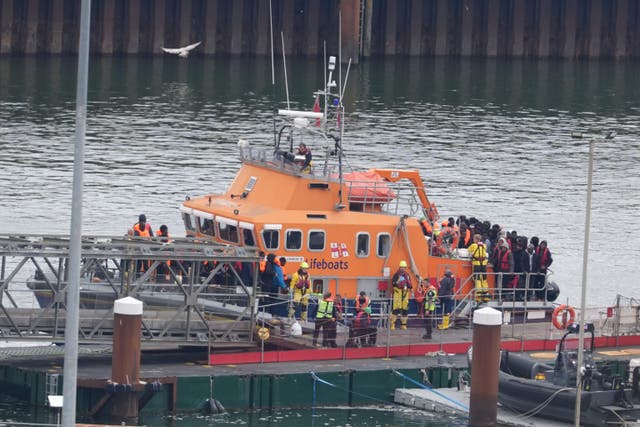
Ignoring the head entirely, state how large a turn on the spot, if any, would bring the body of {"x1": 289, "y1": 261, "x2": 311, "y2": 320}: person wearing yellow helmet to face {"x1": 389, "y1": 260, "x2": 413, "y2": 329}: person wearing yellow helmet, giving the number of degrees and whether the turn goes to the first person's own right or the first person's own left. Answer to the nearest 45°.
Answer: approximately 45° to the first person's own left

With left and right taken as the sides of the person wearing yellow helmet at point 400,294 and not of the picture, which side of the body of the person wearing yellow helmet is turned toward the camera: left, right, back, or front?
front

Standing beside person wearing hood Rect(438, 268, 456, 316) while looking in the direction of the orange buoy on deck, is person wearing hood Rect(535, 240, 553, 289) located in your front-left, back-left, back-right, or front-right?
front-left

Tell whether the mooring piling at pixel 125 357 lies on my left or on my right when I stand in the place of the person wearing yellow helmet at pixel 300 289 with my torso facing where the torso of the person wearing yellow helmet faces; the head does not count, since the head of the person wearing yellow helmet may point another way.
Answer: on my right
